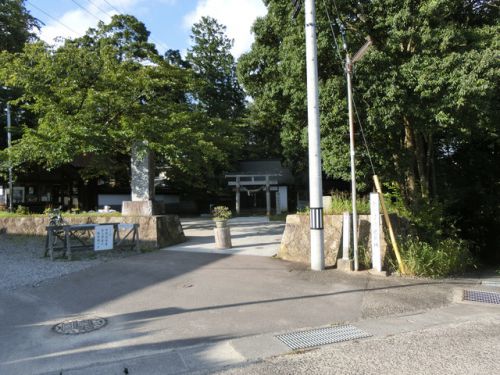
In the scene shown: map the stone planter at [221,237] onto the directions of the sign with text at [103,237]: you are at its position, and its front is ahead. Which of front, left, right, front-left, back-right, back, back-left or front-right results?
left

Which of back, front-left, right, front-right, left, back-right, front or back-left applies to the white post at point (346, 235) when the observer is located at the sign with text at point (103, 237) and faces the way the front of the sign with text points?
front-left

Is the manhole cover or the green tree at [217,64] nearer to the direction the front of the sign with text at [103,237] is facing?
the manhole cover

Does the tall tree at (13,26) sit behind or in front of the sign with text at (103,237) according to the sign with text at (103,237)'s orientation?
behind

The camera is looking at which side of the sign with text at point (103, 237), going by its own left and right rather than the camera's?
front

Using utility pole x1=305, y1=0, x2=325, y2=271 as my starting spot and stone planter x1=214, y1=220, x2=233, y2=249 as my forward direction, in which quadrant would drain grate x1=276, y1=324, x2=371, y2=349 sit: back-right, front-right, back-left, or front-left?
back-left

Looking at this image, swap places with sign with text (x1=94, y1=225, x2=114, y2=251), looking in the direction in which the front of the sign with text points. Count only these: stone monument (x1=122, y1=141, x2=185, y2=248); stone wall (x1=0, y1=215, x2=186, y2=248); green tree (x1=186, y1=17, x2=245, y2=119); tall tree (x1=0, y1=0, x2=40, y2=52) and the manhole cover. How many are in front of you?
1

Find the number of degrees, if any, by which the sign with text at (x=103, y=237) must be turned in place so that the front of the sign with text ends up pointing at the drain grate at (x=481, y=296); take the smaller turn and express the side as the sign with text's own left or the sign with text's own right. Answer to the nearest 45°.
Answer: approximately 45° to the sign with text's own left

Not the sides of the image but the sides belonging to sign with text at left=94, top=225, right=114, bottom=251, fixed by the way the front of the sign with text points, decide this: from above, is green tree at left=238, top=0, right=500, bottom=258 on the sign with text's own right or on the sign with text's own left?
on the sign with text's own left

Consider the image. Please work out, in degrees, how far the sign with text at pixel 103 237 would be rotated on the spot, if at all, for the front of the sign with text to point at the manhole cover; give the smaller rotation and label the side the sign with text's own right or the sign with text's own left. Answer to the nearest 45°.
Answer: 0° — it already faces it

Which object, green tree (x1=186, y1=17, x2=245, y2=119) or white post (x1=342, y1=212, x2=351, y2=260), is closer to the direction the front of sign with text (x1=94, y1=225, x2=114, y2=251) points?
the white post

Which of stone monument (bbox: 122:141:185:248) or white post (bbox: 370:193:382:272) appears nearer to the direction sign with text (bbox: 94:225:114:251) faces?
the white post

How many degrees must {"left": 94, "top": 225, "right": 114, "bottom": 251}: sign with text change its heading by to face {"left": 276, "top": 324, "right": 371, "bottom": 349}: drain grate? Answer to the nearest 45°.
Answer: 0° — it already faces it

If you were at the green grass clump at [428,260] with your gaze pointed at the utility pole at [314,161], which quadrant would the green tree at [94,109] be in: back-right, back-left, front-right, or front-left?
front-right

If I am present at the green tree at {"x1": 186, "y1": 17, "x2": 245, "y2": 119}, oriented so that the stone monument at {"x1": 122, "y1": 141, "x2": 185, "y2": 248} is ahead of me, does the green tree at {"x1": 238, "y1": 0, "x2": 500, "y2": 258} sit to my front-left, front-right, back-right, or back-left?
front-left

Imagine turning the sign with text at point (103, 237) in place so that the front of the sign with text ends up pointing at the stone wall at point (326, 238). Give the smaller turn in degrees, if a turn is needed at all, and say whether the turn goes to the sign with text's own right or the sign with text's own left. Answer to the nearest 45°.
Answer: approximately 45° to the sign with text's own left

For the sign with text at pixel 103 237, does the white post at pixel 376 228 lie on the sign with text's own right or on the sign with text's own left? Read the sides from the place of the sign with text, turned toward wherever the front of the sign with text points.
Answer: on the sign with text's own left
